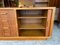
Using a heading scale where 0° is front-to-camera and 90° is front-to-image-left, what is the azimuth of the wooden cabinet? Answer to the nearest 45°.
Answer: approximately 0°
